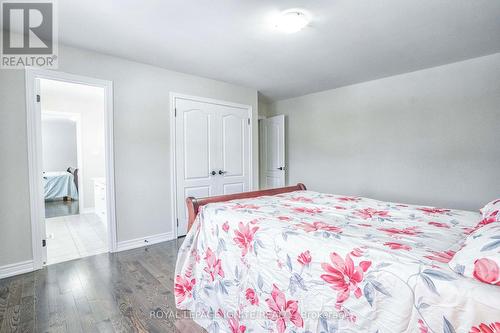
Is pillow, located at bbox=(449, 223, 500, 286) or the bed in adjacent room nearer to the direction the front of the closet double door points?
the pillow

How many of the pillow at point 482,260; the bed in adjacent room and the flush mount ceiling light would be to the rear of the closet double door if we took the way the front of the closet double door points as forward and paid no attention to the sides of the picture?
1

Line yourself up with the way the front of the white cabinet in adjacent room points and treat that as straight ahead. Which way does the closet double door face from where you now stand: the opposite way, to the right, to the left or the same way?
to the left

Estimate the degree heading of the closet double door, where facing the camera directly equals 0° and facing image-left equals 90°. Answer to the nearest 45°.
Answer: approximately 315°

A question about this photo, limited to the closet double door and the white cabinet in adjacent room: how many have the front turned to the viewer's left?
1

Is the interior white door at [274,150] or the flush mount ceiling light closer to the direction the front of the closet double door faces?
the flush mount ceiling light

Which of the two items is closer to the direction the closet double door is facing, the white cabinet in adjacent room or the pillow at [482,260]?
the pillow

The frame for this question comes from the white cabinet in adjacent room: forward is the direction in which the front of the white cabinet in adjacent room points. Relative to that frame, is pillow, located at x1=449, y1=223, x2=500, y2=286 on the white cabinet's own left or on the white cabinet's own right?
on the white cabinet's own left

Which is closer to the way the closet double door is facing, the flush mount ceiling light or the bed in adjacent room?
the flush mount ceiling light

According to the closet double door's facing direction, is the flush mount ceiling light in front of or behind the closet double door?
in front

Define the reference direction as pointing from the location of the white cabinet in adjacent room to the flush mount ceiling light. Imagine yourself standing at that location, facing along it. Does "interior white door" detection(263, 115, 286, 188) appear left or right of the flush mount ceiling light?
left

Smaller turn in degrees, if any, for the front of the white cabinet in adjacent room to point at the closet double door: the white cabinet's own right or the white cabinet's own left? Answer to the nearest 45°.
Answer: approximately 135° to the white cabinet's own left

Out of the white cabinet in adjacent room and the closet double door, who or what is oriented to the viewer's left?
the white cabinet in adjacent room

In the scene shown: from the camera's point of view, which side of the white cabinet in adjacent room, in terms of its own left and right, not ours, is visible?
left

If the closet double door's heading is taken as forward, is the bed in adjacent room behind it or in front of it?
behind
